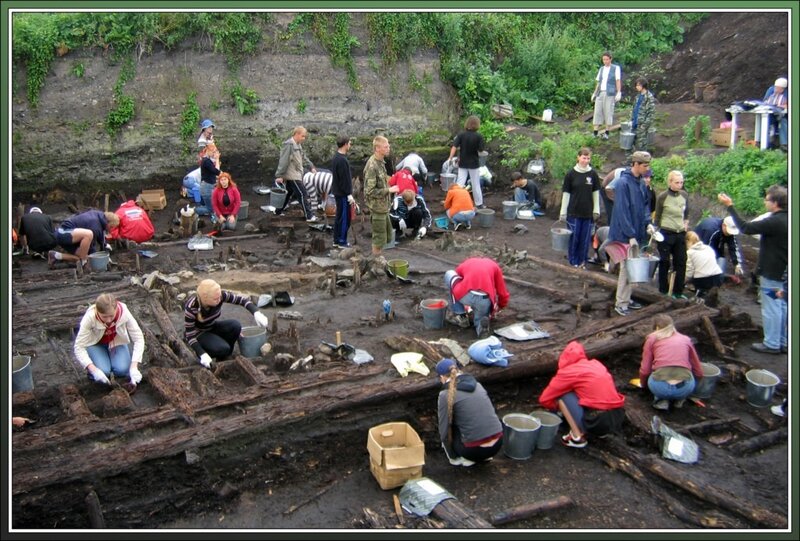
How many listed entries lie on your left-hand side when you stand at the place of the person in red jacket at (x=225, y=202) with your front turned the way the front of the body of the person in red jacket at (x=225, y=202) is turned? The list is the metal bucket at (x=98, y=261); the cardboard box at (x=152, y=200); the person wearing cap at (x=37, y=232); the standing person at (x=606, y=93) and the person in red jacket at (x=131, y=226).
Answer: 1

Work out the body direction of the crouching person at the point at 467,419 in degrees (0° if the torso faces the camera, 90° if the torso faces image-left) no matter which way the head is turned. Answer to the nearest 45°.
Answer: approximately 135°

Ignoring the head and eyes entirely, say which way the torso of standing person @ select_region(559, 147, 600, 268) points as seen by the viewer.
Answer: toward the camera

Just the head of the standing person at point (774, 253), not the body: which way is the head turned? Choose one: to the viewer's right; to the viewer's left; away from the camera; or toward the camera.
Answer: to the viewer's left

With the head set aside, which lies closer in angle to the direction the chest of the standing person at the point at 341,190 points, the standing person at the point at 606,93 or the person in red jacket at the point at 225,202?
the standing person

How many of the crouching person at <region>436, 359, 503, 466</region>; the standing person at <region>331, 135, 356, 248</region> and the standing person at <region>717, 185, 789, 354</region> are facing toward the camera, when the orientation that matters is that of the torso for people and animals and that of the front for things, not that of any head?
0

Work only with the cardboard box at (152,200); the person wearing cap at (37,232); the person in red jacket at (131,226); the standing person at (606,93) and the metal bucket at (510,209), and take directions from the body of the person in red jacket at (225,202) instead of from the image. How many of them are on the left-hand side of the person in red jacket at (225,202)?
2

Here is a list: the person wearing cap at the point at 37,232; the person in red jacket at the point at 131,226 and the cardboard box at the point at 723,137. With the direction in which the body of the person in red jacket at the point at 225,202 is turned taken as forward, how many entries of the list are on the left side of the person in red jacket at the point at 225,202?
1

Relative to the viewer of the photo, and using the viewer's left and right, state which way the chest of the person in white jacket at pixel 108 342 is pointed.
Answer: facing the viewer

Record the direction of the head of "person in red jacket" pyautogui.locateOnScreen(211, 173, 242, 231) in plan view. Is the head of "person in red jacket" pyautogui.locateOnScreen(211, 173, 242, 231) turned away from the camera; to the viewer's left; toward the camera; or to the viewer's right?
toward the camera

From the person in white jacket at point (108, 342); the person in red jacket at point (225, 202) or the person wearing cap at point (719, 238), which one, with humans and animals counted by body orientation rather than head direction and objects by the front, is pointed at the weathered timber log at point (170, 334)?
the person in red jacket
